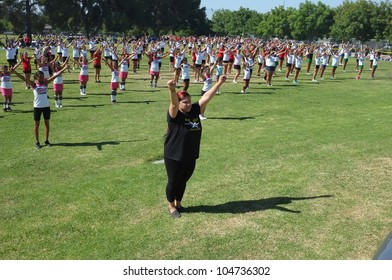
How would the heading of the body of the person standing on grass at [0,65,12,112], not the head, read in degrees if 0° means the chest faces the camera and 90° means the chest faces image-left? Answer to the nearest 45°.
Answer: approximately 0°

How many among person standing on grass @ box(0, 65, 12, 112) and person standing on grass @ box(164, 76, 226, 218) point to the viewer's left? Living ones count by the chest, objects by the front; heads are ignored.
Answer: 0

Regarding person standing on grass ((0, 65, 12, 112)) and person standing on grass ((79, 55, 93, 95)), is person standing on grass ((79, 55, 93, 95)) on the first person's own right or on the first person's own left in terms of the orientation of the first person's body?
on the first person's own left

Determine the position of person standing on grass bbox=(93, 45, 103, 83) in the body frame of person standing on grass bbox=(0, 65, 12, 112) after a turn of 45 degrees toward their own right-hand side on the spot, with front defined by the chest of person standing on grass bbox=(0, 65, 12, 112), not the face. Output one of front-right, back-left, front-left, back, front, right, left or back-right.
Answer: back

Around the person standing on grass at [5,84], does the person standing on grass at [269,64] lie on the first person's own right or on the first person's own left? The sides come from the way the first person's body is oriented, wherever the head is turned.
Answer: on the first person's own left
